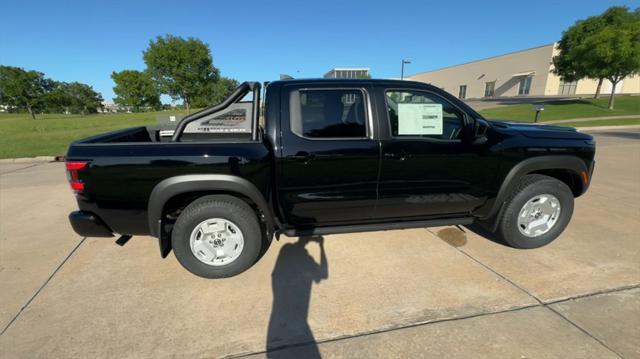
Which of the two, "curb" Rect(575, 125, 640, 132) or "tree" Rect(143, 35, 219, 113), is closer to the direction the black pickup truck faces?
the curb

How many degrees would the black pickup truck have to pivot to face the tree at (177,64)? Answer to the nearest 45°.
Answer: approximately 135° to its left

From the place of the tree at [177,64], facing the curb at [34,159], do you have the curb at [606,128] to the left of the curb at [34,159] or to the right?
left

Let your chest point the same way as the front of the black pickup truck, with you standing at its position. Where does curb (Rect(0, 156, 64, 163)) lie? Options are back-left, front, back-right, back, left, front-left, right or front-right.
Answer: back-left

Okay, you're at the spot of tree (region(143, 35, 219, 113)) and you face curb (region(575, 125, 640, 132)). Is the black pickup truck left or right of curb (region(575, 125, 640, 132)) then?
right

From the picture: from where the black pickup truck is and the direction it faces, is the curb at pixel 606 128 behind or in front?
in front

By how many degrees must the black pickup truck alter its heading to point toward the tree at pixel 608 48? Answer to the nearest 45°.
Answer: approximately 45° to its left

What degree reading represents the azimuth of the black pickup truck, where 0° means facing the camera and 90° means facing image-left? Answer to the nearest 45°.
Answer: approximately 270°

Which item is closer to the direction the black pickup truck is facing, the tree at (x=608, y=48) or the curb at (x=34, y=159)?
the tree
